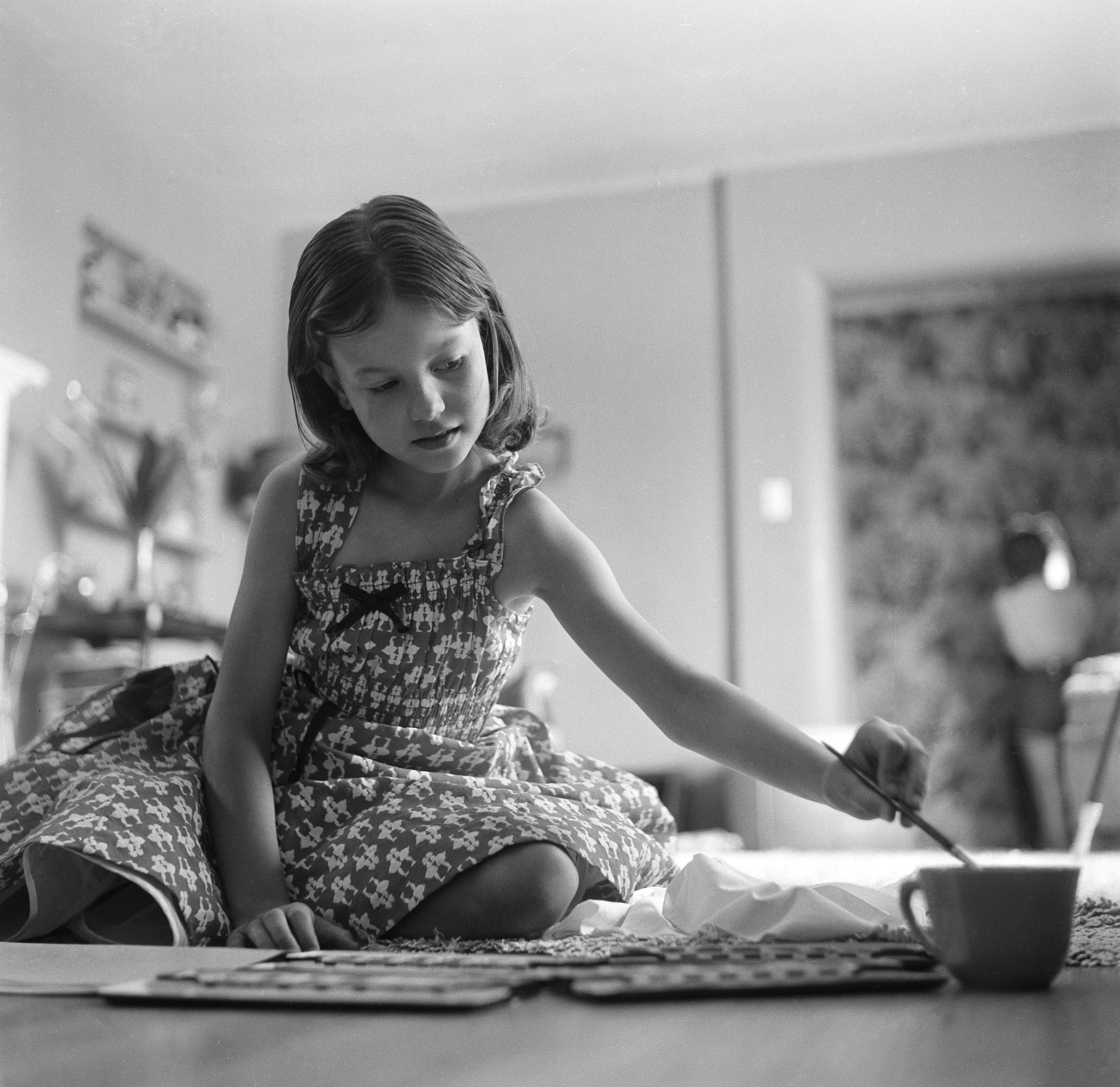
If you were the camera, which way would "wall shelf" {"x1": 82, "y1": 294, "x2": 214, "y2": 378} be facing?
facing the viewer and to the right of the viewer

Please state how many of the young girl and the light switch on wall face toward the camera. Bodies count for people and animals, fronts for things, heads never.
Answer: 2

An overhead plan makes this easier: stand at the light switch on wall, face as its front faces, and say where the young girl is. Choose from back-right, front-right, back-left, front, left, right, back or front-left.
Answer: front

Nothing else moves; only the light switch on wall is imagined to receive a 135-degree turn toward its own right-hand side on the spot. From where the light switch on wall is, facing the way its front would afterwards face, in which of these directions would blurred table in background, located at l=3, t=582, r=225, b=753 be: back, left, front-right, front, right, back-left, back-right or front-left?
left

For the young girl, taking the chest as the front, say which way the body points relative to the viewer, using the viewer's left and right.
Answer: facing the viewer

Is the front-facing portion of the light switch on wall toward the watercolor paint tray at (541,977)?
yes

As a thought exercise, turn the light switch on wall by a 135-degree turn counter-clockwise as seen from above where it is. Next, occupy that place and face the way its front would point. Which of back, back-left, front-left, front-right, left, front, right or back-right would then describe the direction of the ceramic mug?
back-right

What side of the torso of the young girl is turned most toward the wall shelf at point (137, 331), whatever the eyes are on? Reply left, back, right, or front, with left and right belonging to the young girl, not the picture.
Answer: back

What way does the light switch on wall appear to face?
toward the camera
